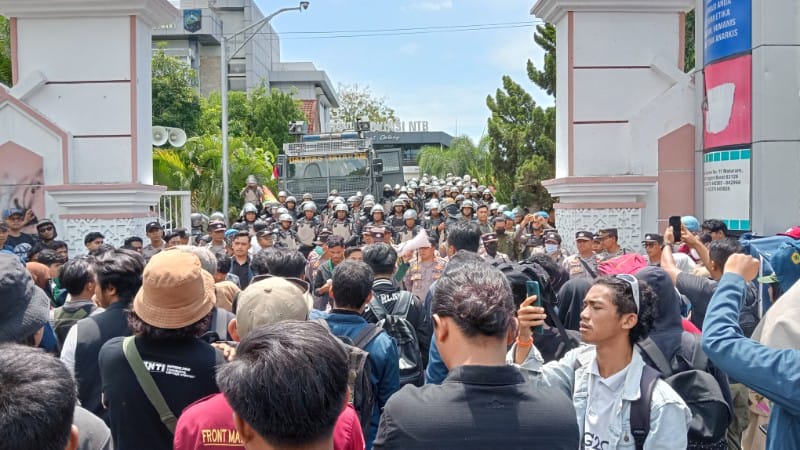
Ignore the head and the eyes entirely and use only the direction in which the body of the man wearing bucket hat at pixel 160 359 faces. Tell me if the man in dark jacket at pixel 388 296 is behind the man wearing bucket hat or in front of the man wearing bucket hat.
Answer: in front

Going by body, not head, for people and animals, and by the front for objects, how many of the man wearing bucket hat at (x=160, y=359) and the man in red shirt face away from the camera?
2

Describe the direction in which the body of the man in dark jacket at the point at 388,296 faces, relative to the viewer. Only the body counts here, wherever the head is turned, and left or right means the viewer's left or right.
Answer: facing away from the viewer

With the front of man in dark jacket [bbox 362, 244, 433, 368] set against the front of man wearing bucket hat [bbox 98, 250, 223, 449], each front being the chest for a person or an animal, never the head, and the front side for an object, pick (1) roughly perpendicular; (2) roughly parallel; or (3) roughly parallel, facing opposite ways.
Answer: roughly parallel

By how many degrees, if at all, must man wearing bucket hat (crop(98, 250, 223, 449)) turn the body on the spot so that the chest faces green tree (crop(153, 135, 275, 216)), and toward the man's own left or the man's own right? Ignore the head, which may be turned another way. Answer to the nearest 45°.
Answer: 0° — they already face it

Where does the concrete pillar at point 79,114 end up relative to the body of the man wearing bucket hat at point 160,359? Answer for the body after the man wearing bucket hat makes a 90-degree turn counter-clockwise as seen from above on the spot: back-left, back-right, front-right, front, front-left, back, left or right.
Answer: right

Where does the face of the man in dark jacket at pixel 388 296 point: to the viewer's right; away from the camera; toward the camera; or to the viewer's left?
away from the camera

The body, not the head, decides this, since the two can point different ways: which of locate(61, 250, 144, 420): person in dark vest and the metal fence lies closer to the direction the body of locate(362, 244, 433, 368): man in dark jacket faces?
the metal fence

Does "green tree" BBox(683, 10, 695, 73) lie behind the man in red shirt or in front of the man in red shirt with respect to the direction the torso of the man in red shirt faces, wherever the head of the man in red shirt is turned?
in front

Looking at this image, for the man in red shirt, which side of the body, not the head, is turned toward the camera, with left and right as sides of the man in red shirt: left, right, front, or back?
back

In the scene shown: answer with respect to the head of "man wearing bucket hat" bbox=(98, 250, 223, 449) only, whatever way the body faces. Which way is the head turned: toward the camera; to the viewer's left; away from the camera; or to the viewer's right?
away from the camera

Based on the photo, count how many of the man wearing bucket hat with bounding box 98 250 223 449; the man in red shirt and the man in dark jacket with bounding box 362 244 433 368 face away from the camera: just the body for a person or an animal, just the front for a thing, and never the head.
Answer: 3

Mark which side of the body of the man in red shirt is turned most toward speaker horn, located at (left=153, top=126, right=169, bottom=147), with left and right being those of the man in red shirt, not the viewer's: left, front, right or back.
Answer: front

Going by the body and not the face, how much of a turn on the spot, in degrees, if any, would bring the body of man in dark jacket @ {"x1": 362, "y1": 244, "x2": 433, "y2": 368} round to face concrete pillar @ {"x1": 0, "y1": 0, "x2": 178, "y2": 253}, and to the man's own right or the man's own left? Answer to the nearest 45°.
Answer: approximately 45° to the man's own left

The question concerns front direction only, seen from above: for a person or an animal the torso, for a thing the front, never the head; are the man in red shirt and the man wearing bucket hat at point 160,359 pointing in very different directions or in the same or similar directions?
same or similar directions

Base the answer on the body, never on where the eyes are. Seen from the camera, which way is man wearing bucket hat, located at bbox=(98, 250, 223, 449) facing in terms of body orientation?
away from the camera

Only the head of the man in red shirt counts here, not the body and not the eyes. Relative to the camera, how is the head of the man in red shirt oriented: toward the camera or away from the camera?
away from the camera

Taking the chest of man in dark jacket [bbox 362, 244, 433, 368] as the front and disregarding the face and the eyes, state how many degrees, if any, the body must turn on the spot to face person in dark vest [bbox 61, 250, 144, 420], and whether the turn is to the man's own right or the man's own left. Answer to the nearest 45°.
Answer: approximately 135° to the man's own left
